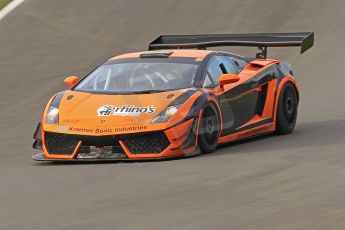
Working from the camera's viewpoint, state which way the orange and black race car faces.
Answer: facing the viewer and to the left of the viewer
